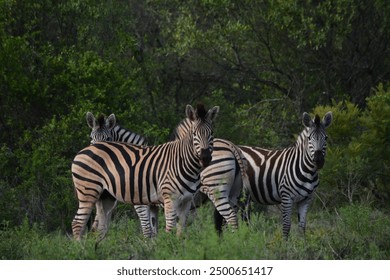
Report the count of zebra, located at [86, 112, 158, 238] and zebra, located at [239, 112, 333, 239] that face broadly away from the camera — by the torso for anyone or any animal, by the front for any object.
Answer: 0

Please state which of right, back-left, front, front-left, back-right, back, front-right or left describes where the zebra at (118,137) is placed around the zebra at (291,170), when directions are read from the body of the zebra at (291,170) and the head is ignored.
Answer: back-right

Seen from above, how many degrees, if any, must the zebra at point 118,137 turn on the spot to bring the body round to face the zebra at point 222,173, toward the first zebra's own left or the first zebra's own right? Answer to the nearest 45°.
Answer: approximately 180°

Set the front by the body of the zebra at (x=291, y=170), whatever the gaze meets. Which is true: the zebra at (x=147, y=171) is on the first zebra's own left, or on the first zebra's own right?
on the first zebra's own right

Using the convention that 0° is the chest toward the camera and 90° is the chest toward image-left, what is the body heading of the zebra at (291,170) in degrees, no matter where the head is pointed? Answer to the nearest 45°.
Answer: approximately 315°
